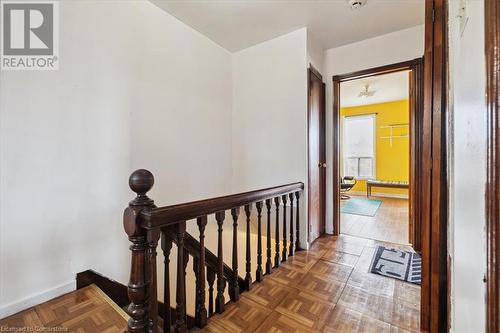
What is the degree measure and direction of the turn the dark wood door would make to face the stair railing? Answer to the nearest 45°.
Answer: approximately 90° to its right

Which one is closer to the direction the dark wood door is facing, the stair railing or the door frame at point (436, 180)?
the door frame

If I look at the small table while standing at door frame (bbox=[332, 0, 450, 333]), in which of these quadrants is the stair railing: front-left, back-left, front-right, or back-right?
back-left

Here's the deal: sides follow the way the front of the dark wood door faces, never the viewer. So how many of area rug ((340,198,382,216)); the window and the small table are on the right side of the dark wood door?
0

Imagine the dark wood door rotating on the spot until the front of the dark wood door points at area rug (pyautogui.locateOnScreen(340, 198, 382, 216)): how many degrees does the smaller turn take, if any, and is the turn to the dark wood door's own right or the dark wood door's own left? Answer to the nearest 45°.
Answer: approximately 90° to the dark wood door's own left

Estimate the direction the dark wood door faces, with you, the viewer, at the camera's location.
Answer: facing to the right of the viewer

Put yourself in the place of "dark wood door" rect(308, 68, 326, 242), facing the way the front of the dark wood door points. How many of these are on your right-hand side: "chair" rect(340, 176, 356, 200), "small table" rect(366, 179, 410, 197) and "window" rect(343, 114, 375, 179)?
0

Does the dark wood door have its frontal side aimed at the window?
no

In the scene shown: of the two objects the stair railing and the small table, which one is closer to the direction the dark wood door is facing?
the small table
